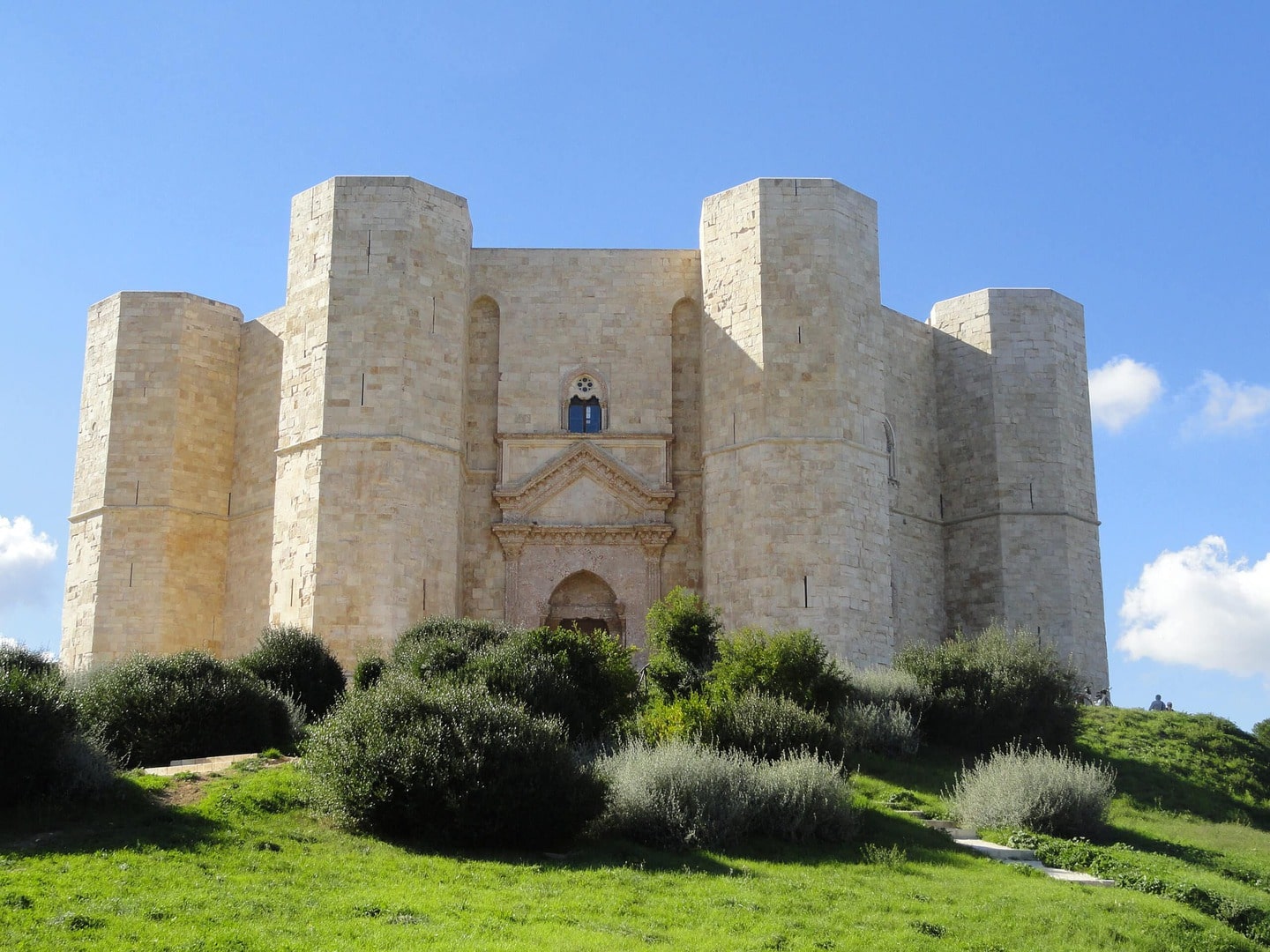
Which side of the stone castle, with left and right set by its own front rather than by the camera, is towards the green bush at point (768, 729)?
front

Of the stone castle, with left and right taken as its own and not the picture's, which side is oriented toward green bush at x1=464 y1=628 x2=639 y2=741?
front

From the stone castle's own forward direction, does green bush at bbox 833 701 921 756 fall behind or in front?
in front

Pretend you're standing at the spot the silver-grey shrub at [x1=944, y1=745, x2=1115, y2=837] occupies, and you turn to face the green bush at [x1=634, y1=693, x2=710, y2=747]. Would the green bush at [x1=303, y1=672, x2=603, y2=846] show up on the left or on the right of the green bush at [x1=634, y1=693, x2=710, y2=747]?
left

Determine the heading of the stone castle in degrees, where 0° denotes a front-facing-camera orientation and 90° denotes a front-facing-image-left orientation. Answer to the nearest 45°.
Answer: approximately 0°

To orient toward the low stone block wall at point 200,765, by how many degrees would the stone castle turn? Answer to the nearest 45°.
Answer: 0° — it already faces it

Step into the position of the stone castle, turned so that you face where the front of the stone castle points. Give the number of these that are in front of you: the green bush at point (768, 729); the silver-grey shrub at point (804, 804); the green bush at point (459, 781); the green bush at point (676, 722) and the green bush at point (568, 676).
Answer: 5

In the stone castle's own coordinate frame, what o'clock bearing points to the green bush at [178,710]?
The green bush is roughly at 1 o'clock from the stone castle.

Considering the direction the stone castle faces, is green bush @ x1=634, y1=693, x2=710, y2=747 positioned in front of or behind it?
in front

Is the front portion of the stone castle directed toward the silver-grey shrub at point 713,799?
yes

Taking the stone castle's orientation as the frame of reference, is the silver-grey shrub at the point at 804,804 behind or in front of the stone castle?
in front
